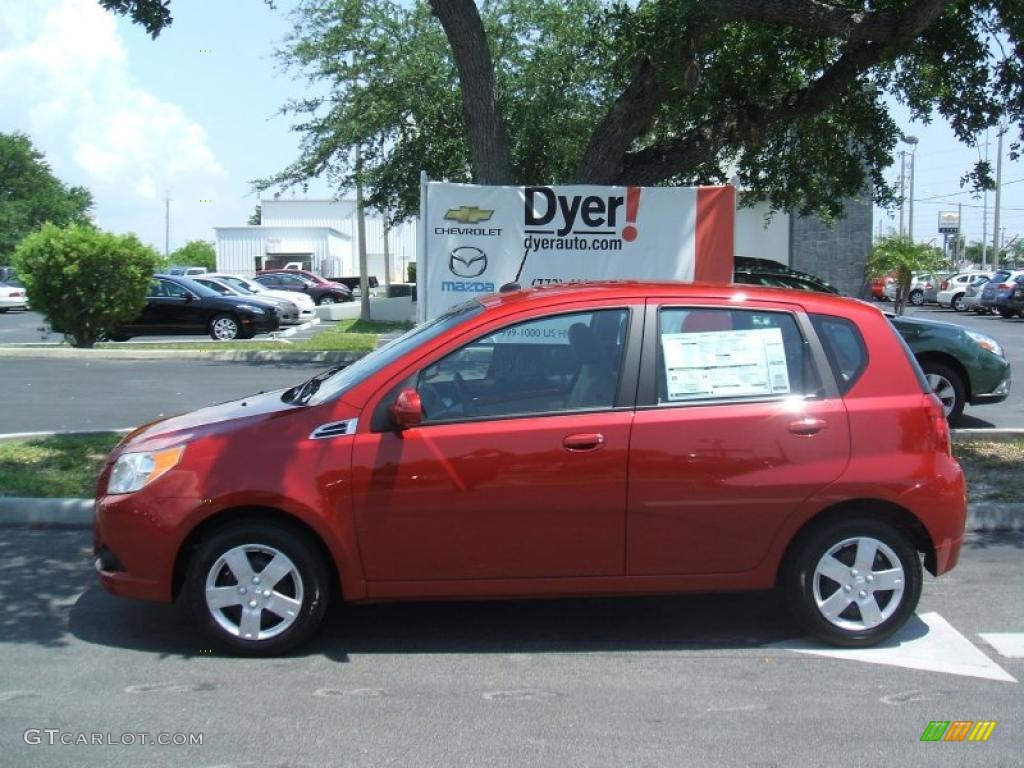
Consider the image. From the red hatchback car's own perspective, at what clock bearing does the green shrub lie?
The green shrub is roughly at 2 o'clock from the red hatchback car.

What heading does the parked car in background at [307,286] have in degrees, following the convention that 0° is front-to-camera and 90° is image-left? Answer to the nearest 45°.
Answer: approximately 270°

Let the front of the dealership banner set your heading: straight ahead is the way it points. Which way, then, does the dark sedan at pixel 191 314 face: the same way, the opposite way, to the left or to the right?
to the left

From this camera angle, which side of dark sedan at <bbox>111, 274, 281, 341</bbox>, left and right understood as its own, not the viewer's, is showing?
right

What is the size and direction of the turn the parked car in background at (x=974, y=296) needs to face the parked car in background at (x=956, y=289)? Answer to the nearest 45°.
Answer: approximately 135° to its right

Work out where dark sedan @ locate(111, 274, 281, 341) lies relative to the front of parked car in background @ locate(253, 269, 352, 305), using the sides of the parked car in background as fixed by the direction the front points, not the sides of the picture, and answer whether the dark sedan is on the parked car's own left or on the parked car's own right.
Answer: on the parked car's own right

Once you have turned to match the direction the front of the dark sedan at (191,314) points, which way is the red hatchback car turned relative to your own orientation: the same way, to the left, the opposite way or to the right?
the opposite way

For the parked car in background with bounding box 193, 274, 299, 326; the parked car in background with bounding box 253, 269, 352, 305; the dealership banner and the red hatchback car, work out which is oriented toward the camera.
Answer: the dealership banner
